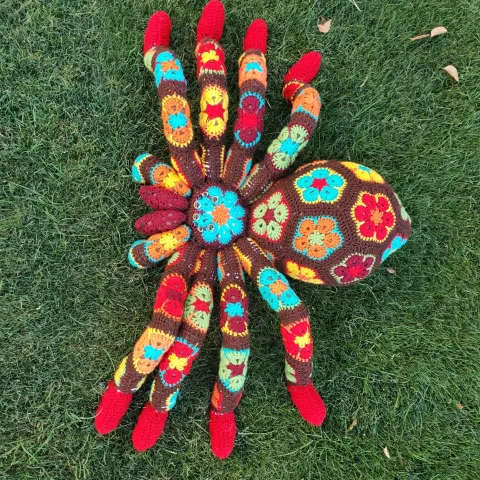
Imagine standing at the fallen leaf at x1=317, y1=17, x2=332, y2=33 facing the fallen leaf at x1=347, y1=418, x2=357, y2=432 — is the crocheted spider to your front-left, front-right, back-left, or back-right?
front-right

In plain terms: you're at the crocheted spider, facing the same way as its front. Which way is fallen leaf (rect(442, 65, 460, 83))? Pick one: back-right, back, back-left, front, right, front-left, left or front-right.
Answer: back-right

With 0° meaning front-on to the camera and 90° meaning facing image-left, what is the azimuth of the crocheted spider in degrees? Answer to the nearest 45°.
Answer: approximately 90°

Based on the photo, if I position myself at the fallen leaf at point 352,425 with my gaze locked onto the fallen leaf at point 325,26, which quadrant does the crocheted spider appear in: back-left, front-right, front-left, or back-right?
front-left

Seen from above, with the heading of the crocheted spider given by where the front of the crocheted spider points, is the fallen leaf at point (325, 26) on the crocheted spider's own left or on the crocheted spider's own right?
on the crocheted spider's own right

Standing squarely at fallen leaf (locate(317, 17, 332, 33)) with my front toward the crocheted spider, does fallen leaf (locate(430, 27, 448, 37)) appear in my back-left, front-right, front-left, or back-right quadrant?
back-left

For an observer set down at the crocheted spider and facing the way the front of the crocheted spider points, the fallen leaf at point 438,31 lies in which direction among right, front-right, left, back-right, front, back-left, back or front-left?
back-right
